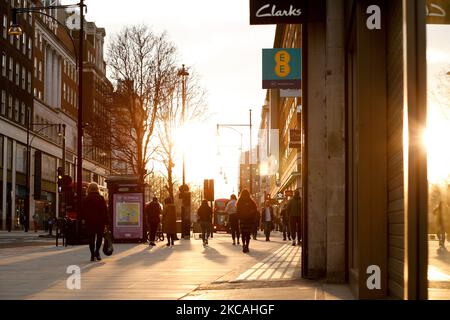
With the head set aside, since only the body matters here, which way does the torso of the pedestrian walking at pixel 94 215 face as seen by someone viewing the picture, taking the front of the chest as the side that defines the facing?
away from the camera

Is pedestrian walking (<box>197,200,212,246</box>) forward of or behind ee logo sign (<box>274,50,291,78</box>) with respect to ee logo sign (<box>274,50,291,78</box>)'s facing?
behind

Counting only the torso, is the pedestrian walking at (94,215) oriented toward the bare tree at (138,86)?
yes
